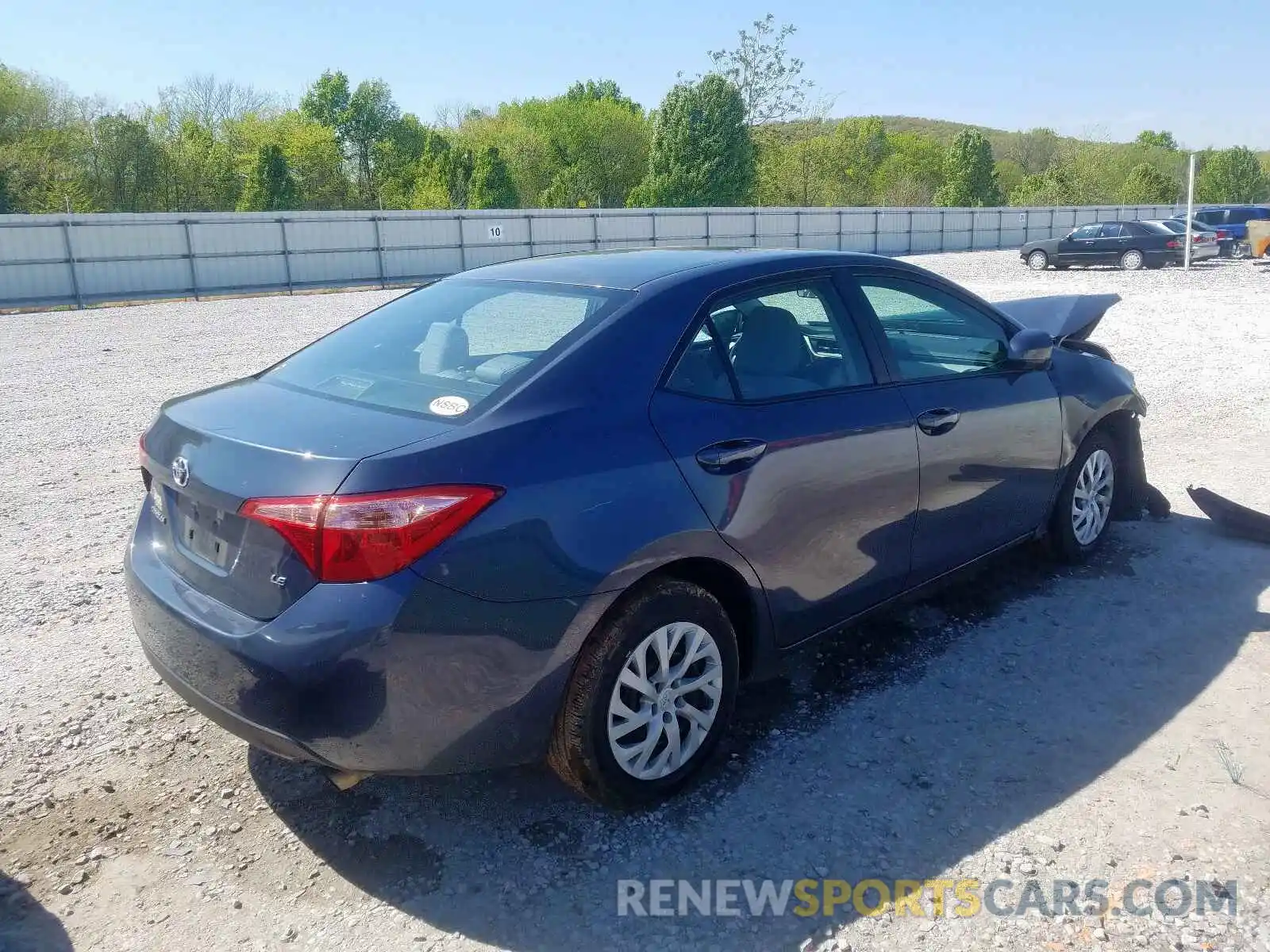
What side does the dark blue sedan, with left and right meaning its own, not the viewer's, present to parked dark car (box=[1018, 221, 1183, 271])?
front

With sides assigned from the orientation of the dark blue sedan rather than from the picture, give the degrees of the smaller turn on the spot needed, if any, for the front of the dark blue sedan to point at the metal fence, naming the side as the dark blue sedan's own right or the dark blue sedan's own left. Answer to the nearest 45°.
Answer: approximately 45° to the dark blue sedan's own left

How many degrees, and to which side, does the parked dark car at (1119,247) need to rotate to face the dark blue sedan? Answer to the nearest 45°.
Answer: approximately 90° to its left

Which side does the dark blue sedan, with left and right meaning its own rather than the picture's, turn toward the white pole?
front

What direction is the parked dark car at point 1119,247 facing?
to the viewer's left

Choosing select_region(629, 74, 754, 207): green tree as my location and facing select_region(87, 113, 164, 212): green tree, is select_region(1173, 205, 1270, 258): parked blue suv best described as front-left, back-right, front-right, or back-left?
back-left

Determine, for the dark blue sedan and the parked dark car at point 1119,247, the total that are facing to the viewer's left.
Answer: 1

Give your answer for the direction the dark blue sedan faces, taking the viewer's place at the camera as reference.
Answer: facing away from the viewer and to the right of the viewer

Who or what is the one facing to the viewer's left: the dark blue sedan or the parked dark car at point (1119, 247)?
the parked dark car

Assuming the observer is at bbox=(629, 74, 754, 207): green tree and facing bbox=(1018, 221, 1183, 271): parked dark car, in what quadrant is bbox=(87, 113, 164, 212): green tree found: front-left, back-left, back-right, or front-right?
back-right
